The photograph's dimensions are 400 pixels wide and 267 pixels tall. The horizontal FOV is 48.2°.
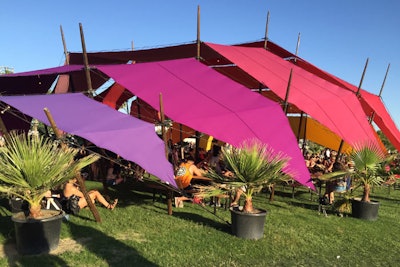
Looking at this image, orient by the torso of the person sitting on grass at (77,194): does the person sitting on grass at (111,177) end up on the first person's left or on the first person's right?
on the first person's left

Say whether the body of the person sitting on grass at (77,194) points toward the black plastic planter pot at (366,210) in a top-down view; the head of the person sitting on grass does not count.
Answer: yes

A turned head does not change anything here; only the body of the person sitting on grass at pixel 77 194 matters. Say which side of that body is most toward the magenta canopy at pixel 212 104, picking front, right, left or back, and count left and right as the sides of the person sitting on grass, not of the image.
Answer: front

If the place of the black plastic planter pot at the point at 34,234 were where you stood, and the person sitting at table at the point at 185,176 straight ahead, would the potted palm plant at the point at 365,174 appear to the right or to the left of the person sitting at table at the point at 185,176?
right

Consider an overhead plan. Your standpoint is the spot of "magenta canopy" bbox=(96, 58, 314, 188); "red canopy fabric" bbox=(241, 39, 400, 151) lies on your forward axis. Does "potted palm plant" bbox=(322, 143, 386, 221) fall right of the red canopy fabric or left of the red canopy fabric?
right

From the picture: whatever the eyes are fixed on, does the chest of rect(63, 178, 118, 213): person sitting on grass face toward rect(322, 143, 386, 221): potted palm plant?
yes

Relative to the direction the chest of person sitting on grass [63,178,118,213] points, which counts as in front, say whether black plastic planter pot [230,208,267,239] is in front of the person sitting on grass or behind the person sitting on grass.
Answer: in front

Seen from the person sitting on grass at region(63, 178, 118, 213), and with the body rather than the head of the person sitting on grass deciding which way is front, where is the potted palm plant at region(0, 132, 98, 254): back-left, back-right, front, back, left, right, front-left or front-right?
right

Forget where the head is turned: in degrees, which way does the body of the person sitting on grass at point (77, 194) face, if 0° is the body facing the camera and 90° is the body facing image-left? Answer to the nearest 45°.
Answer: approximately 270°

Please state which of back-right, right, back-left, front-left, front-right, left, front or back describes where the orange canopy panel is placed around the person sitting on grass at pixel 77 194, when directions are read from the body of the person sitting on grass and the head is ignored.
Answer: front-left

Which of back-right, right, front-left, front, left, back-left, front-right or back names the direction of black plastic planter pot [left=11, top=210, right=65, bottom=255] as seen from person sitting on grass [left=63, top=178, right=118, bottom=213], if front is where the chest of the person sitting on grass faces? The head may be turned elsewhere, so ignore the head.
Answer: right
